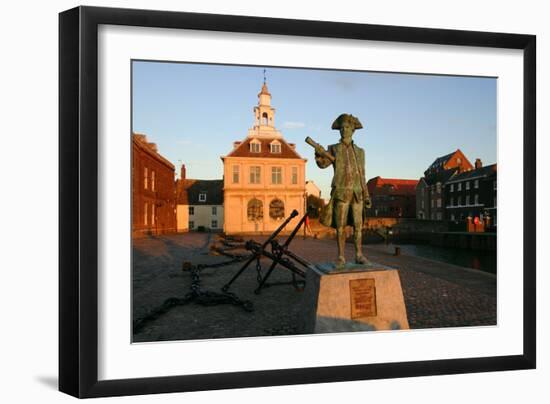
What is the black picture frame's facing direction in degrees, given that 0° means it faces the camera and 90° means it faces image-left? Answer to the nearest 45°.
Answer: approximately 315°
